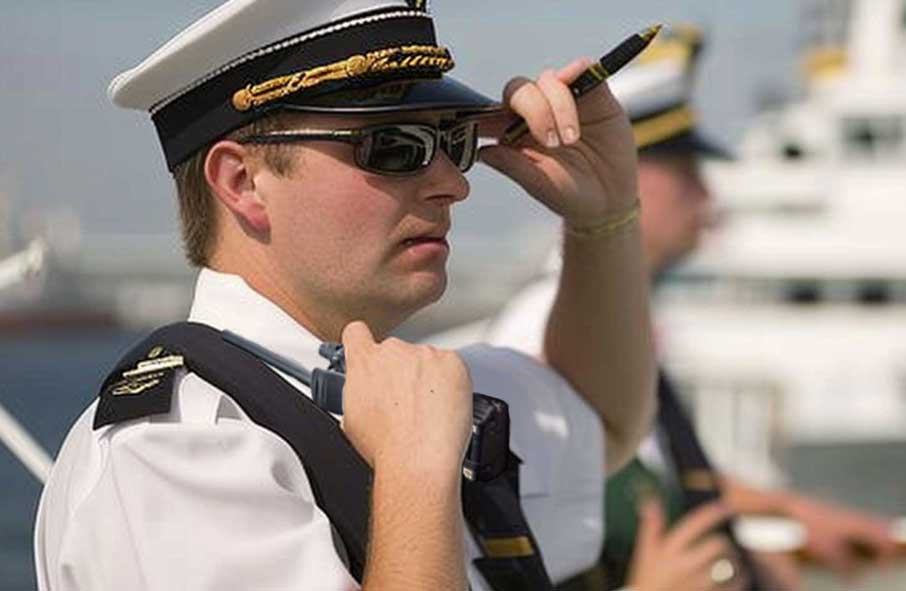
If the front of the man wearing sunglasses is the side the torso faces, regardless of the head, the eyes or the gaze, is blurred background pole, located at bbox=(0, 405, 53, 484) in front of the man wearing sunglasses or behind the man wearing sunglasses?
behind

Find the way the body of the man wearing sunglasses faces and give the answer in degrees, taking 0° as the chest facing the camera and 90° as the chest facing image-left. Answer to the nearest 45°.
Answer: approximately 315°

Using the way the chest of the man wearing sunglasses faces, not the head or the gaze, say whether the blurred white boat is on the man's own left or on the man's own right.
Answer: on the man's own left
